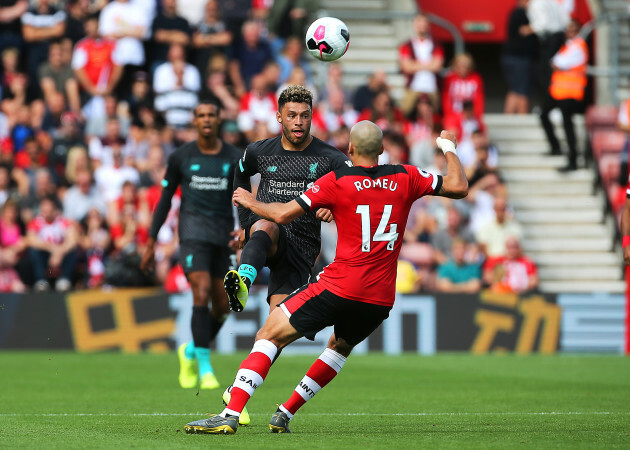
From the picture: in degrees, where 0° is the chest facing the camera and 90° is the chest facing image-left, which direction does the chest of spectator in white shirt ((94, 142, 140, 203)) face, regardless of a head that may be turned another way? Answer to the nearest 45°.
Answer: approximately 0°

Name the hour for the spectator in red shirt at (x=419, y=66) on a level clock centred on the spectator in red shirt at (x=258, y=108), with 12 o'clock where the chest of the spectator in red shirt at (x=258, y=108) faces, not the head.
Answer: the spectator in red shirt at (x=419, y=66) is roughly at 8 o'clock from the spectator in red shirt at (x=258, y=108).

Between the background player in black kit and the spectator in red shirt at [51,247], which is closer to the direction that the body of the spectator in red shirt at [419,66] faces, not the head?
the background player in black kit

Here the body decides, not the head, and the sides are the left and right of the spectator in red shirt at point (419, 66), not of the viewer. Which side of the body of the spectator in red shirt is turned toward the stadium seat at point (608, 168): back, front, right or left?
left

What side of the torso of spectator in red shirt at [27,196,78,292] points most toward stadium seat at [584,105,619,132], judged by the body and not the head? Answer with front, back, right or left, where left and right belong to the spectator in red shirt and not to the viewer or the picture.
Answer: left
